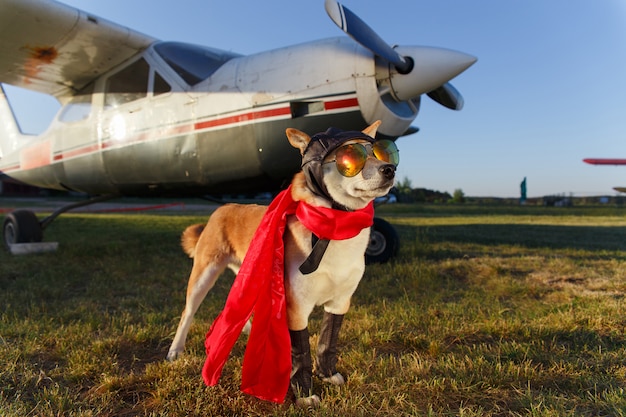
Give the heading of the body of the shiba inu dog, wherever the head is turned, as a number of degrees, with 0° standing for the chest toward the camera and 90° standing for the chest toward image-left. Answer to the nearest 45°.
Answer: approximately 315°

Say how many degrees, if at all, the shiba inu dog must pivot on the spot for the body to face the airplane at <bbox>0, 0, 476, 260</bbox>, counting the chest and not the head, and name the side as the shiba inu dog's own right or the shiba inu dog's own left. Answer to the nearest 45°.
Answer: approximately 135° to the shiba inu dog's own left
